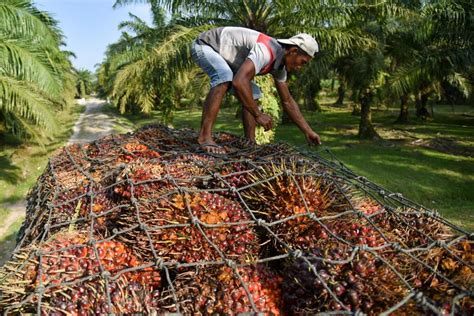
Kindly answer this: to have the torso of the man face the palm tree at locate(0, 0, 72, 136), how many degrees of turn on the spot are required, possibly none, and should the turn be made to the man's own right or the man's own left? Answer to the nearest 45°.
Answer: approximately 135° to the man's own left

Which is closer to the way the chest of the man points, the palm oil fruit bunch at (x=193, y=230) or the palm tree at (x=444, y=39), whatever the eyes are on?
the palm tree

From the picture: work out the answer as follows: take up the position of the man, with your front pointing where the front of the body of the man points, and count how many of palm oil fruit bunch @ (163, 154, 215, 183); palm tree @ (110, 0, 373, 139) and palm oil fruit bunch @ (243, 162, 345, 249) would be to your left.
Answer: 1

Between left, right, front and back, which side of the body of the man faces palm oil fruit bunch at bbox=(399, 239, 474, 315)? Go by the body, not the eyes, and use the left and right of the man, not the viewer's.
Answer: right

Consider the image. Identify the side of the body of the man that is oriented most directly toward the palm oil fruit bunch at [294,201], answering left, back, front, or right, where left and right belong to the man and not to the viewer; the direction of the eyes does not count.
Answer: right

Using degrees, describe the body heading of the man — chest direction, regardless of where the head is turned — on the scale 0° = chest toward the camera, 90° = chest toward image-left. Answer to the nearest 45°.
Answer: approximately 270°

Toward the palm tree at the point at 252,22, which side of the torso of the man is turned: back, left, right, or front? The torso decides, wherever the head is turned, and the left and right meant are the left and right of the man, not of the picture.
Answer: left

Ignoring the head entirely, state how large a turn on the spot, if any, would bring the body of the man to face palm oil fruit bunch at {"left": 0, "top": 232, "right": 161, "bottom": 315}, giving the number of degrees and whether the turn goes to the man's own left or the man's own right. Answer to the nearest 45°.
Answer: approximately 90° to the man's own right

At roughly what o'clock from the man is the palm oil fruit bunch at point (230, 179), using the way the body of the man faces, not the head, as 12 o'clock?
The palm oil fruit bunch is roughly at 3 o'clock from the man.

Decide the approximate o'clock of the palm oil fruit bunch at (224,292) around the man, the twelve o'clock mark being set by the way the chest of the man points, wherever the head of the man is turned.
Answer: The palm oil fruit bunch is roughly at 3 o'clock from the man.

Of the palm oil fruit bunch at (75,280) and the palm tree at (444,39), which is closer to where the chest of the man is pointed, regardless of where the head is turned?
the palm tree

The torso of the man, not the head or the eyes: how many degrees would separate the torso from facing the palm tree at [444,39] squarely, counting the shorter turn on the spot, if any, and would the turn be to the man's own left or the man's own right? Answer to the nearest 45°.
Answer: approximately 45° to the man's own left

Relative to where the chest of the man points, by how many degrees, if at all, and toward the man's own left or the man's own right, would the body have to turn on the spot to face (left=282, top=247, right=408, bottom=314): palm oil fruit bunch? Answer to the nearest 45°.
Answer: approximately 90° to the man's own right

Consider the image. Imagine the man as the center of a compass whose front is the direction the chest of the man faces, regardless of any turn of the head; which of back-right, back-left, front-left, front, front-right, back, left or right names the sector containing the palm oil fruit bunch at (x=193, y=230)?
right
